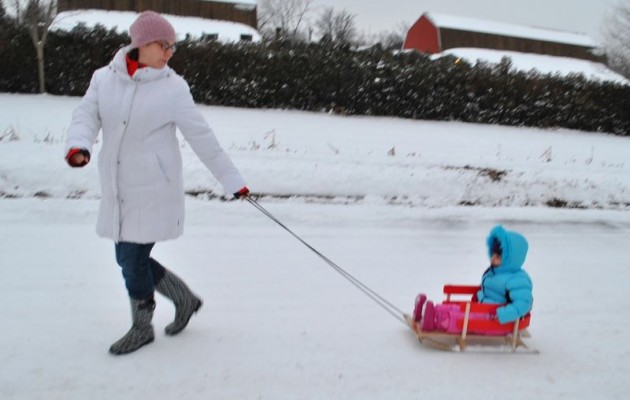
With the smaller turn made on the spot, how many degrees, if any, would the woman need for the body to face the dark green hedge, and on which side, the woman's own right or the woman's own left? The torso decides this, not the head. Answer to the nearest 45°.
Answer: approximately 135° to the woman's own right

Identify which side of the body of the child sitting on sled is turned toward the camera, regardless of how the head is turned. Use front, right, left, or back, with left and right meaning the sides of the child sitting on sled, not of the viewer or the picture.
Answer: left

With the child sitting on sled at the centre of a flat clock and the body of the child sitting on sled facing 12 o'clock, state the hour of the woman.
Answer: The woman is roughly at 11 o'clock from the child sitting on sled.

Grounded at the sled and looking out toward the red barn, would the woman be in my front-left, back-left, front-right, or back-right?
back-left

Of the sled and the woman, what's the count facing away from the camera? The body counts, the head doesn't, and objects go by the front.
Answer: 0

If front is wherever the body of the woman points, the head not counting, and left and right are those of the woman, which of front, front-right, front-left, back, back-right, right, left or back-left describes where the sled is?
back-left

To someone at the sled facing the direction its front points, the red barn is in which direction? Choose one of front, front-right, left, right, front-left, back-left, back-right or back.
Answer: right

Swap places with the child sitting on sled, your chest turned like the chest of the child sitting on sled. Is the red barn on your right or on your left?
on your right

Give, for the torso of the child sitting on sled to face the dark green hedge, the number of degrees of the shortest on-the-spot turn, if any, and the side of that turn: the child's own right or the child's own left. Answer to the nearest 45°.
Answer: approximately 90° to the child's own right

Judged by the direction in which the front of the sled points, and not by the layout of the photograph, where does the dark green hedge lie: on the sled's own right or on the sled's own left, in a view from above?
on the sled's own right

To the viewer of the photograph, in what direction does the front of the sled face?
facing to the left of the viewer

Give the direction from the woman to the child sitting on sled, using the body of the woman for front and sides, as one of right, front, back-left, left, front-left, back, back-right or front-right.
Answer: back-left

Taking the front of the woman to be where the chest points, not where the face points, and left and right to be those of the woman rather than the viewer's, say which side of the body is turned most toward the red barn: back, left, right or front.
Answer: back
